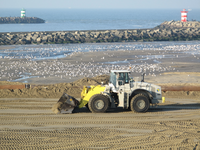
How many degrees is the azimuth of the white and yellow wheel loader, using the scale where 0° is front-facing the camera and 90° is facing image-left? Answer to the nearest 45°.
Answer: approximately 90°
